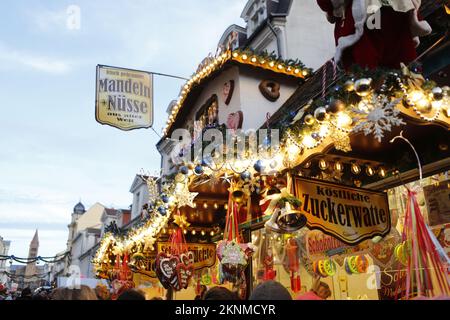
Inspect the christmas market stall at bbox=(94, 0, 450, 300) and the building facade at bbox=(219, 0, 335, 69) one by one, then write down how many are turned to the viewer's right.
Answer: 0

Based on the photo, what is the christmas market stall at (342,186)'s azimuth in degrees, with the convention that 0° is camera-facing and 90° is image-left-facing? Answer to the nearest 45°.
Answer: approximately 45°

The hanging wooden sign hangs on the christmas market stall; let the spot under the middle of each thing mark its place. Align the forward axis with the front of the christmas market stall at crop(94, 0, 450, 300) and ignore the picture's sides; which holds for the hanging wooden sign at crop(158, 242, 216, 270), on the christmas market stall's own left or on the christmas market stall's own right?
on the christmas market stall's own right

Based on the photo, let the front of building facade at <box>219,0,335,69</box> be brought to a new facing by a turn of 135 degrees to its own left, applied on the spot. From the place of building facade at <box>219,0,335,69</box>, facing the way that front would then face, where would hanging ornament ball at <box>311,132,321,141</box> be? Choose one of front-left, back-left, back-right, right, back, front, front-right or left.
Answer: right

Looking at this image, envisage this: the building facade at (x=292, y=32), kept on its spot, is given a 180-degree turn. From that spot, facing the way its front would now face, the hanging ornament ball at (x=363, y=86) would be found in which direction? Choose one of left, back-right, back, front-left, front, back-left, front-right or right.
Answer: back-right

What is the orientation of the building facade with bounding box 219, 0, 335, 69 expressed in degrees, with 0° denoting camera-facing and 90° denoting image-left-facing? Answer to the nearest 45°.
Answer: approximately 45°

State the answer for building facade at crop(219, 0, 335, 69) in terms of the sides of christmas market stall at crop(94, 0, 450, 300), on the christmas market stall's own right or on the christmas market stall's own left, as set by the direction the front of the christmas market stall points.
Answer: on the christmas market stall's own right
